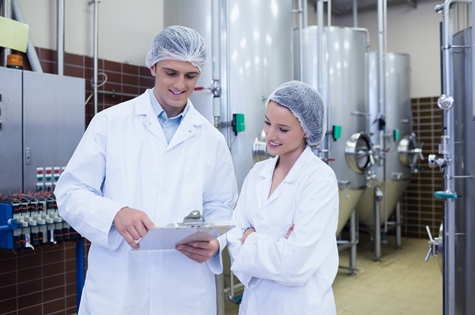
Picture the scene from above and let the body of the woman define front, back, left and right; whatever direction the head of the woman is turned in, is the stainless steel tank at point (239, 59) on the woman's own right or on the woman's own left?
on the woman's own right

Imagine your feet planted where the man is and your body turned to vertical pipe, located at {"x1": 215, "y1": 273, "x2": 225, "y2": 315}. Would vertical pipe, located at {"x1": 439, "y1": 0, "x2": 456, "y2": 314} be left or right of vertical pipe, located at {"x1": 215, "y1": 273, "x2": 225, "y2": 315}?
right

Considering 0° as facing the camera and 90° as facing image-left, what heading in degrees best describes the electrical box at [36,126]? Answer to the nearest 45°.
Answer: approximately 315°

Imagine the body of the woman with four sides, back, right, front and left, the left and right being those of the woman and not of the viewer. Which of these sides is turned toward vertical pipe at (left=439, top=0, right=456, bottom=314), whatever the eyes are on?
back

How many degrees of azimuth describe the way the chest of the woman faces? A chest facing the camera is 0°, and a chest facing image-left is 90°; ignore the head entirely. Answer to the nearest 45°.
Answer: approximately 45°

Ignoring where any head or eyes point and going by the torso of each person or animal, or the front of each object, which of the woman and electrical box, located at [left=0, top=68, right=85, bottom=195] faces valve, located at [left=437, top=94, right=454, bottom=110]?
the electrical box
